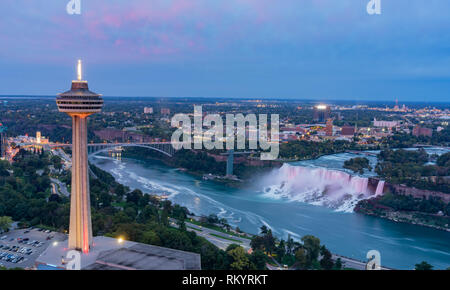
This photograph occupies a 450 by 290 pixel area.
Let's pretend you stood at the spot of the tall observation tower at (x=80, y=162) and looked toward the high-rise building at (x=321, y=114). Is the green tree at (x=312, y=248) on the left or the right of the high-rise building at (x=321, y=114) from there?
right

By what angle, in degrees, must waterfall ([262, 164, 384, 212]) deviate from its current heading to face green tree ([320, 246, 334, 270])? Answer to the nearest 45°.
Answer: approximately 45° to its left

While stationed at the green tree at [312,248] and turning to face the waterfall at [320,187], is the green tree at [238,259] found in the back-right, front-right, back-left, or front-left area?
back-left

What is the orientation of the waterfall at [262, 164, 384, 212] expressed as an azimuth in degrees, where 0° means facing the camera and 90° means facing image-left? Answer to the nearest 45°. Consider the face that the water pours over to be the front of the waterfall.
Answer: approximately 45°

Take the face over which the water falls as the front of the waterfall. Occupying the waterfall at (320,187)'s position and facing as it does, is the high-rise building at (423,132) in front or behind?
behind

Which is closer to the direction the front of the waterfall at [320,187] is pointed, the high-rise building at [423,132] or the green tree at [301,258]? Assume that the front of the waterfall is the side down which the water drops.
the green tree

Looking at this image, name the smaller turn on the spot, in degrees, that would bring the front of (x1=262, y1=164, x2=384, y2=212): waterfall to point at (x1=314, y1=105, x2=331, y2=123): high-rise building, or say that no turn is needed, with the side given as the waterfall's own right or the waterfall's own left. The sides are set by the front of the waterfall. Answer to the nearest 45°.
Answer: approximately 135° to the waterfall's own right
